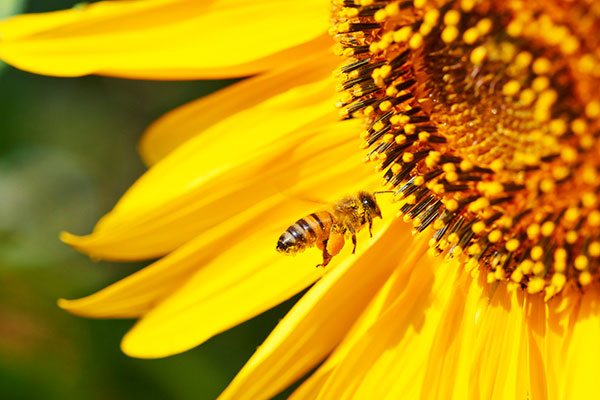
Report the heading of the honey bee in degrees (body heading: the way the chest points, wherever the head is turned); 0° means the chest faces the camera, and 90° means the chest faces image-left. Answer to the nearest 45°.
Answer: approximately 270°
